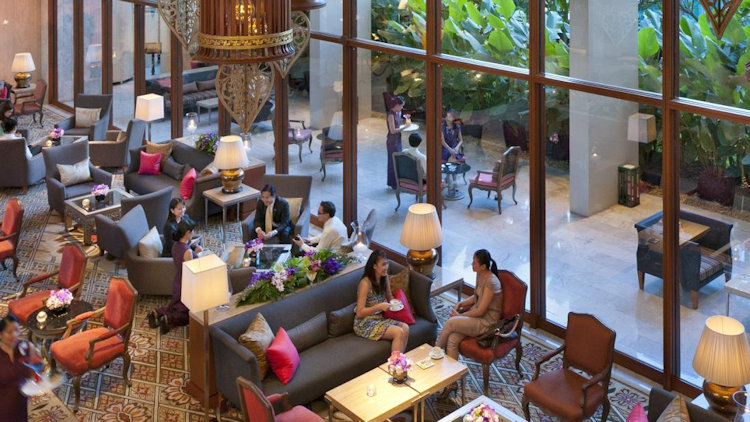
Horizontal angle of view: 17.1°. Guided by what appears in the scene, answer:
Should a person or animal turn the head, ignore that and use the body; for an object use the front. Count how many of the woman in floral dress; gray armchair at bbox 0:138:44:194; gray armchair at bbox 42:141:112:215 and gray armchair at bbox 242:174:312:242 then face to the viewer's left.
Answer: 0

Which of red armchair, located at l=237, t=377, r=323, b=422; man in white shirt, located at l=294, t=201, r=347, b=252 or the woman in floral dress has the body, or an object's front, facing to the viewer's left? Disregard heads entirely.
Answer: the man in white shirt

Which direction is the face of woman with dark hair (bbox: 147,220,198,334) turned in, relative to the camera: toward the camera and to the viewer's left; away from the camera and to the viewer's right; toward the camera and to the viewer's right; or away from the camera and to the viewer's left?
away from the camera and to the viewer's right

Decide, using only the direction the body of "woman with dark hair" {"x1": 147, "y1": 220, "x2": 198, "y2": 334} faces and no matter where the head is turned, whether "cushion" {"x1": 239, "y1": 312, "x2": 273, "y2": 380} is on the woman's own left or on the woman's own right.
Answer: on the woman's own right

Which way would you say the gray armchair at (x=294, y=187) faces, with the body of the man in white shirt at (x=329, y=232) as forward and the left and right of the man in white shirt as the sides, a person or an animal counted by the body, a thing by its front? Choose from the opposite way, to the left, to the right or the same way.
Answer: to the left

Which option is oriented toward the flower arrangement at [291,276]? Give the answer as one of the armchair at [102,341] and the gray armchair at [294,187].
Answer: the gray armchair

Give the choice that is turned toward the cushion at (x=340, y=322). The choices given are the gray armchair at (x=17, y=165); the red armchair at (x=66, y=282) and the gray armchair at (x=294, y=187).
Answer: the gray armchair at (x=294, y=187)

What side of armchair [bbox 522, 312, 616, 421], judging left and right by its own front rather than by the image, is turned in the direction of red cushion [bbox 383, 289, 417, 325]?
right

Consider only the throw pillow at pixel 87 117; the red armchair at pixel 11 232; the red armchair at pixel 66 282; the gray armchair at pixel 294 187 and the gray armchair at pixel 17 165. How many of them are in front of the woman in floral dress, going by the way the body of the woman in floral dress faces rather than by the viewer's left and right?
0

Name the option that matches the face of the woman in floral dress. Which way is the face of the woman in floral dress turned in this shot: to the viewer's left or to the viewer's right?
to the viewer's right

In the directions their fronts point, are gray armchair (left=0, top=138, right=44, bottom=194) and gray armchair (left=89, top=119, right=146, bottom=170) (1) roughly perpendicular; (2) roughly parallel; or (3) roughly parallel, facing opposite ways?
roughly perpendicular

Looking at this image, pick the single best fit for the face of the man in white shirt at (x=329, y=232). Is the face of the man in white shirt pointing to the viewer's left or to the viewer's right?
to the viewer's left
